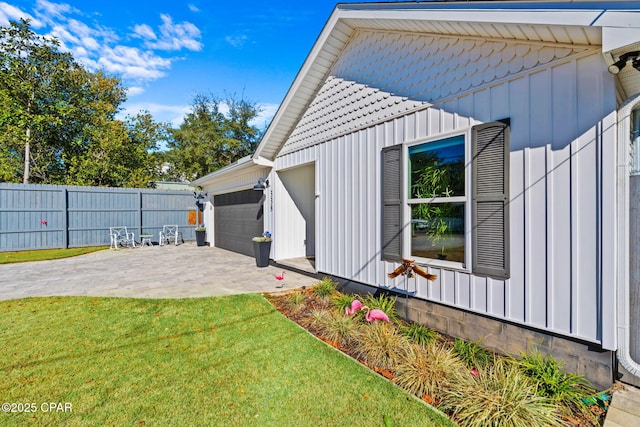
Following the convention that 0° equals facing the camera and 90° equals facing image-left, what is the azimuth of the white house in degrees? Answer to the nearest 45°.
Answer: approximately 45°

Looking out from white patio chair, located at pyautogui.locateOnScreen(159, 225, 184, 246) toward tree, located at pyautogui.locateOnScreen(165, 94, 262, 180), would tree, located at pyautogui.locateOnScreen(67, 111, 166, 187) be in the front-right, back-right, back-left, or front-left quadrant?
front-left

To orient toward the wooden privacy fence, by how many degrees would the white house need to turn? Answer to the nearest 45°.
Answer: approximately 45° to its right

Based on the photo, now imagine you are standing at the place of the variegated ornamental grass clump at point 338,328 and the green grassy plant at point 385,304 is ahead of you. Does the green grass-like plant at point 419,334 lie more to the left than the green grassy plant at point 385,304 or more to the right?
right

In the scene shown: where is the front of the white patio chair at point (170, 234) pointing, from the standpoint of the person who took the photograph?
facing the viewer

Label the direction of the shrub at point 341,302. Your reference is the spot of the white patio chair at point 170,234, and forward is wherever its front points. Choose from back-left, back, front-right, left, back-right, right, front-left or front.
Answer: front

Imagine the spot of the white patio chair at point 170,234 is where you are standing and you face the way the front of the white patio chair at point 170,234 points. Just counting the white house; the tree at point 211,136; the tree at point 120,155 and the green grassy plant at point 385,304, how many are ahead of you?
2

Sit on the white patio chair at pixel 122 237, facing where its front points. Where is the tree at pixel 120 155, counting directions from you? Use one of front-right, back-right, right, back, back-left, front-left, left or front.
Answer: back-left

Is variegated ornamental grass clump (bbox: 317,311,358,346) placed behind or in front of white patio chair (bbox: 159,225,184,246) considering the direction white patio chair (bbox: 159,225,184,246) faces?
in front

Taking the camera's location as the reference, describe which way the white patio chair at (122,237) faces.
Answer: facing the viewer and to the right of the viewer

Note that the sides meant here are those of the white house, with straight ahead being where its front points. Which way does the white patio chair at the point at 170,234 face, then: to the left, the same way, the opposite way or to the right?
to the left

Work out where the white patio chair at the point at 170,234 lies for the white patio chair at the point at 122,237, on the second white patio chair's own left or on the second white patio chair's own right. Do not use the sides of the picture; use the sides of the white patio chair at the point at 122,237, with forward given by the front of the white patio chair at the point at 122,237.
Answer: on the second white patio chair's own left

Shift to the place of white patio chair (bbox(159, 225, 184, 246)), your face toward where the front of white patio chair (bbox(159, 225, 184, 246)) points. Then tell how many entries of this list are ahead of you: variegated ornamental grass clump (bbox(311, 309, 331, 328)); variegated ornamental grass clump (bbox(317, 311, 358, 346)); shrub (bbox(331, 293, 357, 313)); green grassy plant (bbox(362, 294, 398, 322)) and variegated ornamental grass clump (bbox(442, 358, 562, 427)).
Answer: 5

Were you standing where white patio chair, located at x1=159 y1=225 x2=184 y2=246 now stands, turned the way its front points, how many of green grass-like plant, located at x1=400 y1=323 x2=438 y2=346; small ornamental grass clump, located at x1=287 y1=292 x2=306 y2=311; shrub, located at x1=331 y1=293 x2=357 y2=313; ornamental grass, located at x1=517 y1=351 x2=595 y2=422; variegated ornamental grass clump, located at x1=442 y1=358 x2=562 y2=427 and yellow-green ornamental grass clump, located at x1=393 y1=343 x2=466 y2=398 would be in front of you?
6
